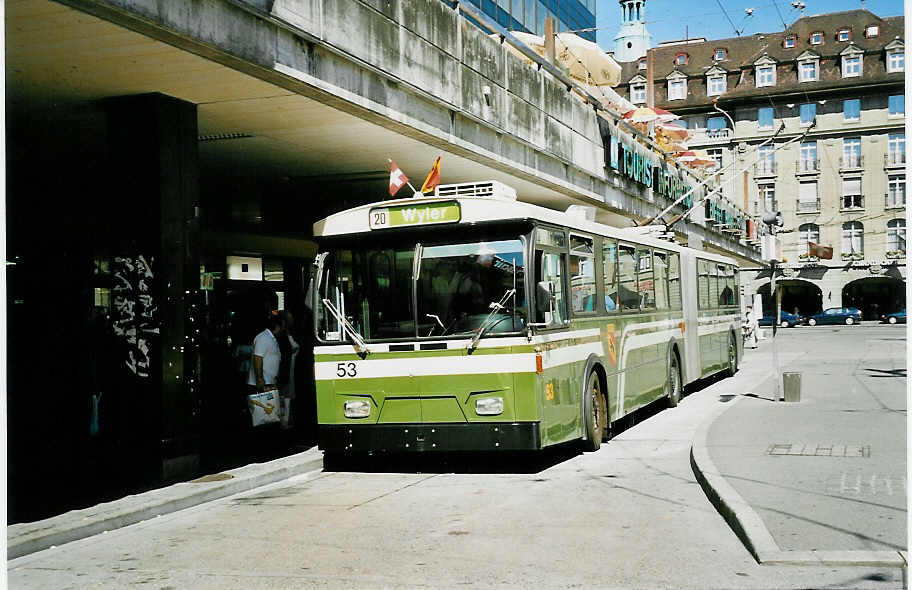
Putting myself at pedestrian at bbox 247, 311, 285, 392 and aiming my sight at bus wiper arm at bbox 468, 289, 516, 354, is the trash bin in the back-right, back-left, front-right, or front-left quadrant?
front-left

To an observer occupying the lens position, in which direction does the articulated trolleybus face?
facing the viewer and to the left of the viewer

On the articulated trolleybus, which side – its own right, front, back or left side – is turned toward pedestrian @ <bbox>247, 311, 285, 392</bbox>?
front

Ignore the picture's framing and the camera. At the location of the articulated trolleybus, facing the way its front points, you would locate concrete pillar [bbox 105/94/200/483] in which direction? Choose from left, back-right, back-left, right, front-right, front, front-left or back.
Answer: front-right

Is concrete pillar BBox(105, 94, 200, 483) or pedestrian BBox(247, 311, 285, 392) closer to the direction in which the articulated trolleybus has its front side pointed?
the concrete pillar
